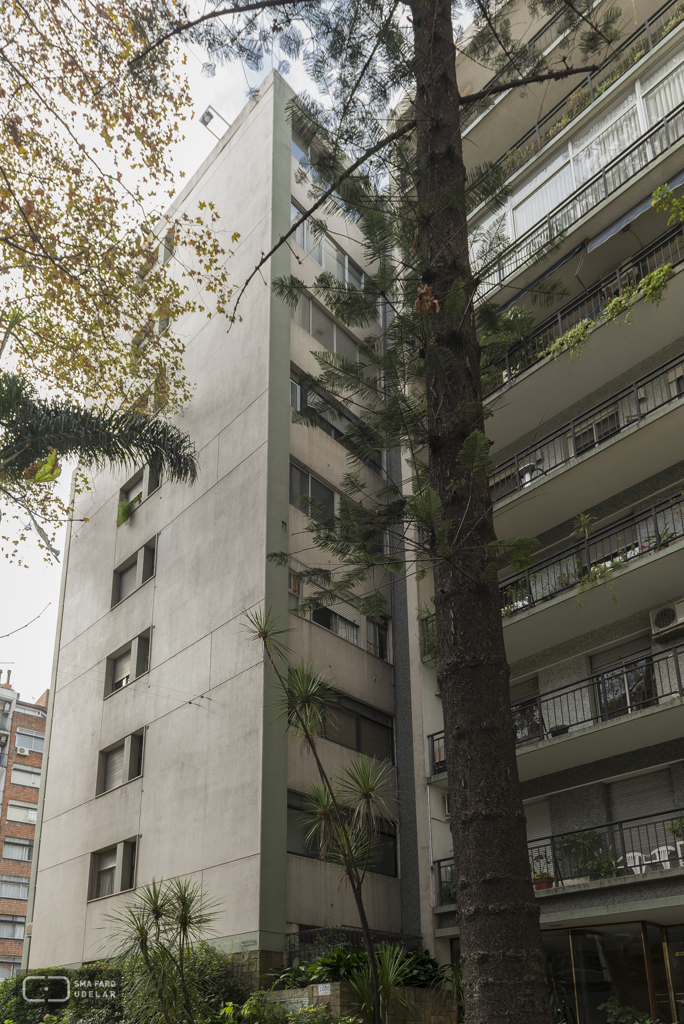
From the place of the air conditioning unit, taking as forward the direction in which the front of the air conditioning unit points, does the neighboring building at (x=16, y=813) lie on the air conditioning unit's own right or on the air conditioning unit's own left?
on the air conditioning unit's own right

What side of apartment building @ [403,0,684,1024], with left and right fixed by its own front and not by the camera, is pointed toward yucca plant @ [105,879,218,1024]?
front

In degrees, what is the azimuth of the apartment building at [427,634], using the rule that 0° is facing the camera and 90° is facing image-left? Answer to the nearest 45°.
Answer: approximately 45°

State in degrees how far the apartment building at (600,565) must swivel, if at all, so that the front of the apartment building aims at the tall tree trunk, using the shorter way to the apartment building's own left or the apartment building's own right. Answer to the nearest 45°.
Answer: approximately 45° to the apartment building's own left

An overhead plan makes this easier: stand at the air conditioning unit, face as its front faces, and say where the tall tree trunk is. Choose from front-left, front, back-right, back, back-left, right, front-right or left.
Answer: front-left

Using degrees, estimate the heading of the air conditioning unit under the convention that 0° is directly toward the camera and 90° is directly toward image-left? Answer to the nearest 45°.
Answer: approximately 45°

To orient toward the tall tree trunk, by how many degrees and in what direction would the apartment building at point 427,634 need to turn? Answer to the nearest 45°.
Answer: approximately 45° to its left

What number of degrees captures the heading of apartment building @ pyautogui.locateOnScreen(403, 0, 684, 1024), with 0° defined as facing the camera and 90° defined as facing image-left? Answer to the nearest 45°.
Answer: approximately 45°
